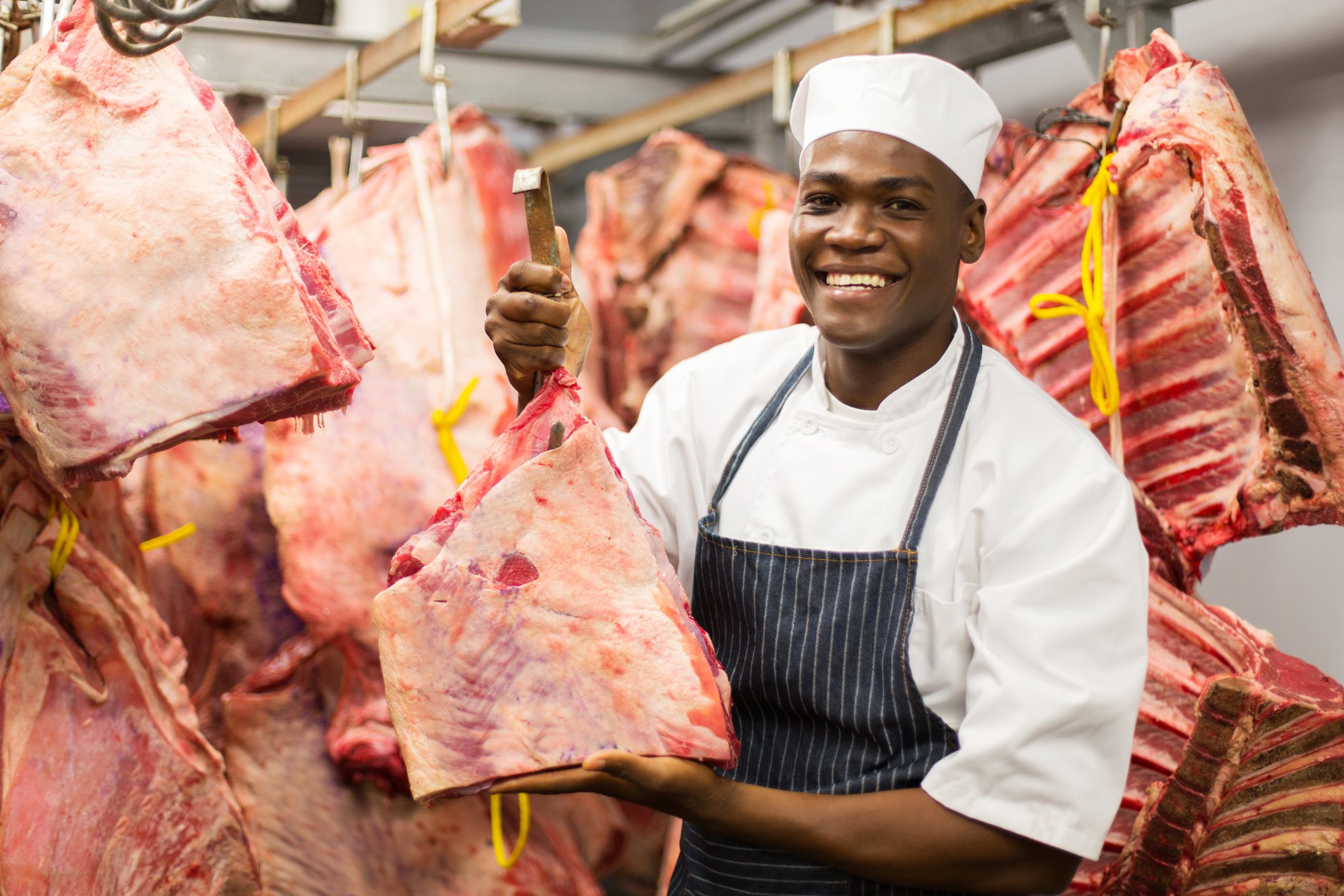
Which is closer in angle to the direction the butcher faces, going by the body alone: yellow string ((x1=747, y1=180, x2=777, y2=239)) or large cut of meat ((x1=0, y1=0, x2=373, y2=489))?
the large cut of meat

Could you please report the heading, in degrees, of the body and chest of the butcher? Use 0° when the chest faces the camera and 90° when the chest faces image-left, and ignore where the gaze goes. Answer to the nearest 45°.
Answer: approximately 45°

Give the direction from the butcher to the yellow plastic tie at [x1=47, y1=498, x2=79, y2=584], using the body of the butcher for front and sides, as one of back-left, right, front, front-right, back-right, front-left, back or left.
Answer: front-right

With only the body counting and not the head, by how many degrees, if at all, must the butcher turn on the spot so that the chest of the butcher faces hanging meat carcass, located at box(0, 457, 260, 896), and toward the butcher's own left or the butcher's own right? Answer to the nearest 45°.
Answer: approximately 45° to the butcher's own right

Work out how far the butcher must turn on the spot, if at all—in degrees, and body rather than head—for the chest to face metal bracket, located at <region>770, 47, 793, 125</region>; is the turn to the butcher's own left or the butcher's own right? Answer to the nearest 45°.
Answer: approximately 135° to the butcher's own right

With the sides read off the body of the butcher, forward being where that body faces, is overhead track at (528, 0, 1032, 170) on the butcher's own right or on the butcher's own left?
on the butcher's own right

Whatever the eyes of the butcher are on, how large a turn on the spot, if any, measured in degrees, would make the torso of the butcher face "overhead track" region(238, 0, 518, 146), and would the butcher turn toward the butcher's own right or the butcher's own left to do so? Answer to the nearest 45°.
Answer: approximately 90° to the butcher's own right

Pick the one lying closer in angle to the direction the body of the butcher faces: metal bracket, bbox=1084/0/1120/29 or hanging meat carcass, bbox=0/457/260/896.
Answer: the hanging meat carcass

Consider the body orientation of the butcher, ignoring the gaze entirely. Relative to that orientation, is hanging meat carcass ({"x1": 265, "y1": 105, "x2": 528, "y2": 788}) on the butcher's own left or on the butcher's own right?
on the butcher's own right

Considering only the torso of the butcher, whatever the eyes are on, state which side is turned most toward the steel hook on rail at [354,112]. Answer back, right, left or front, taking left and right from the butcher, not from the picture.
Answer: right

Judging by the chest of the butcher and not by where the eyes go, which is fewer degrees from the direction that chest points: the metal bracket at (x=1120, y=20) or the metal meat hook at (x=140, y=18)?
the metal meat hook

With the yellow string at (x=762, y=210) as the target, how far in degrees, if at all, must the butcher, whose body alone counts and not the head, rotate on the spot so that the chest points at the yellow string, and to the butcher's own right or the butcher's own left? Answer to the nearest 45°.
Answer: approximately 135° to the butcher's own right
